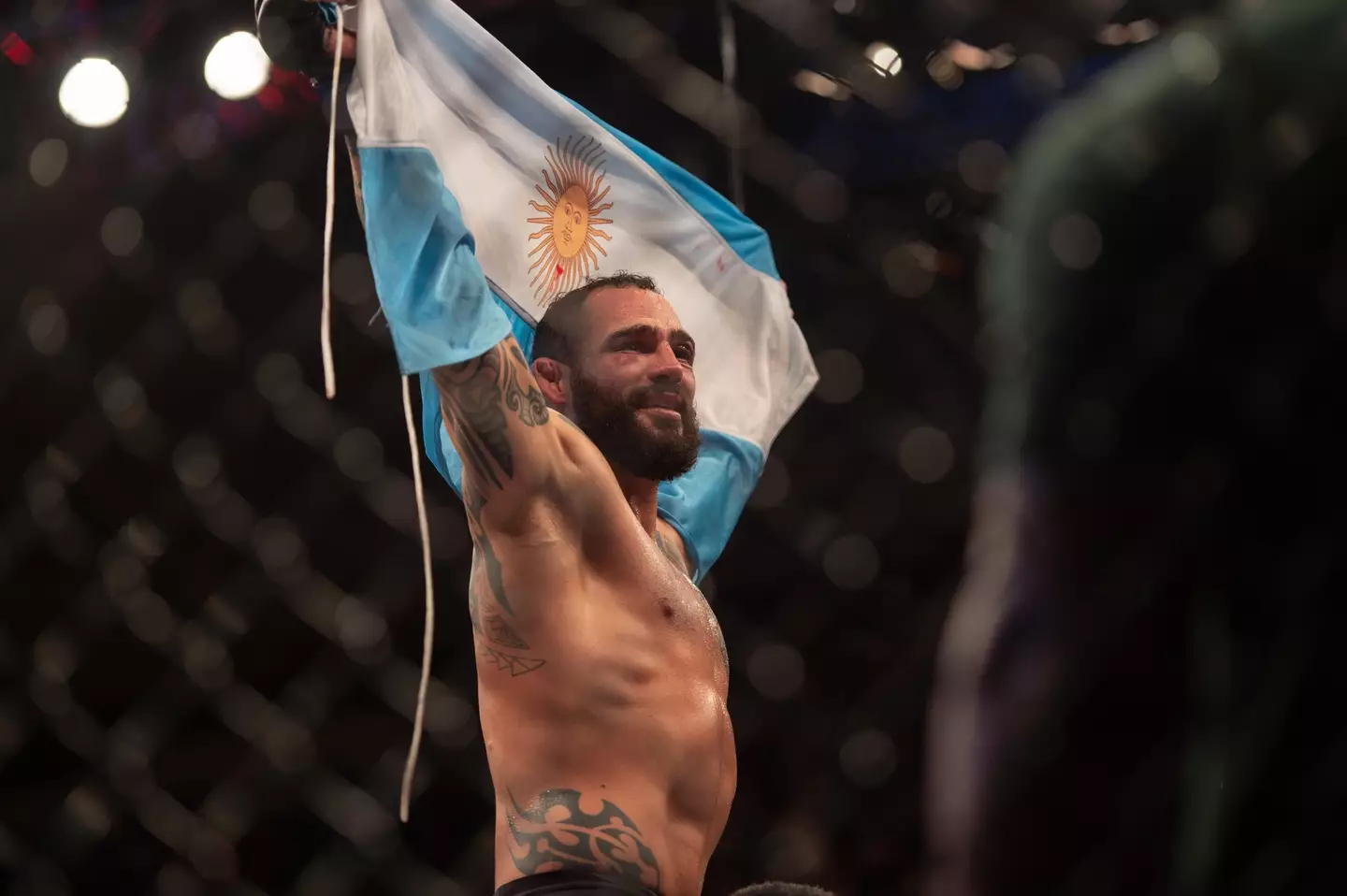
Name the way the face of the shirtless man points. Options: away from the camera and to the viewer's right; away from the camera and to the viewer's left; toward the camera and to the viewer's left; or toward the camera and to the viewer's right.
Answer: toward the camera and to the viewer's right

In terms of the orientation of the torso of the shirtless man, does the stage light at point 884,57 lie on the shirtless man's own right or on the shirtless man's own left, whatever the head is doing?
on the shirtless man's own left

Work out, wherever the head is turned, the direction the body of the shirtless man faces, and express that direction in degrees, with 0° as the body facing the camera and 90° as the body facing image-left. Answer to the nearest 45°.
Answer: approximately 315°

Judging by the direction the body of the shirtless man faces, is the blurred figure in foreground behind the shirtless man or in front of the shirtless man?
in front

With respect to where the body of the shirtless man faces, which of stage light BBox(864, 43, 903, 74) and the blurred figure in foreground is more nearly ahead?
the blurred figure in foreground
